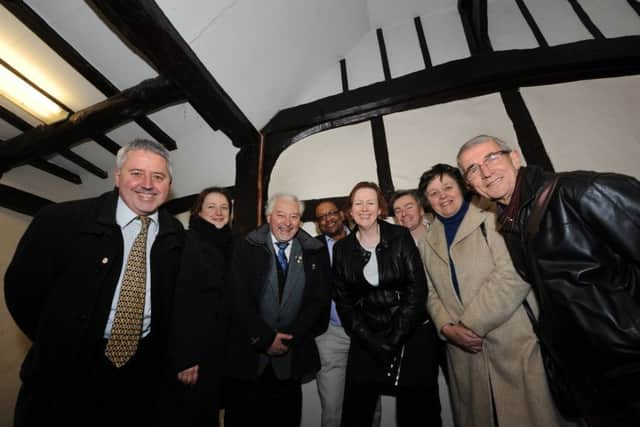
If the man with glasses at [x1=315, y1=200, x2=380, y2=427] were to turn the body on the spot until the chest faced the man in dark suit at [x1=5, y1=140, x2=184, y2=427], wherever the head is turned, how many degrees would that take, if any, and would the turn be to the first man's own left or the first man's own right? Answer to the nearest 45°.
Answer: approximately 45° to the first man's own right

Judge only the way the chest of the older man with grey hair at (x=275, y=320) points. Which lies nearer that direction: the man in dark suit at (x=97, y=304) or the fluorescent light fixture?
the man in dark suit

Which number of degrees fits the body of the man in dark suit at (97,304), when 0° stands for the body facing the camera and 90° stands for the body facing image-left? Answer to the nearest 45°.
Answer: approximately 315°

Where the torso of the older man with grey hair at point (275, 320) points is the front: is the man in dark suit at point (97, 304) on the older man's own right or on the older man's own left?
on the older man's own right

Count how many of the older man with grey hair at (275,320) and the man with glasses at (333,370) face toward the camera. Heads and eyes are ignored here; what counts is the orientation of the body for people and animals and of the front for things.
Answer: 2

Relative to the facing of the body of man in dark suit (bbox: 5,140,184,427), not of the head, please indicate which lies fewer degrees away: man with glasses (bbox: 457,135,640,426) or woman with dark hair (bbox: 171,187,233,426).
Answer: the man with glasses

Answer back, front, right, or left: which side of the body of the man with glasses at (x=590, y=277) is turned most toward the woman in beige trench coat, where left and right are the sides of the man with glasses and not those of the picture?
right

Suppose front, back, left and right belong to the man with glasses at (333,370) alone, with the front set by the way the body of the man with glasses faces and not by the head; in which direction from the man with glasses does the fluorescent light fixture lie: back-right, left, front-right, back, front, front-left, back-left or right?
right

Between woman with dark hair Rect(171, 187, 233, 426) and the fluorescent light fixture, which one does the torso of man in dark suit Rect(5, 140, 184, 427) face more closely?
the woman with dark hair

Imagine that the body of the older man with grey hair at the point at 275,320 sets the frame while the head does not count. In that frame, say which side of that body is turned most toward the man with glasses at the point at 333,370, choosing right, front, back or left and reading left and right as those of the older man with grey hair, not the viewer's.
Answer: left

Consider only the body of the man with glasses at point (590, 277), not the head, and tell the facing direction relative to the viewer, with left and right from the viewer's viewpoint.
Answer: facing the viewer and to the left of the viewer

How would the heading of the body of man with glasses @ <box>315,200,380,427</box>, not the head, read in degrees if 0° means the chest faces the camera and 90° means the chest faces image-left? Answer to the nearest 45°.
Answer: approximately 0°
